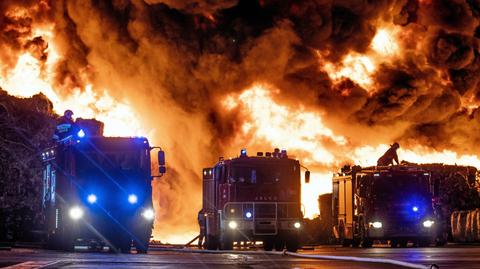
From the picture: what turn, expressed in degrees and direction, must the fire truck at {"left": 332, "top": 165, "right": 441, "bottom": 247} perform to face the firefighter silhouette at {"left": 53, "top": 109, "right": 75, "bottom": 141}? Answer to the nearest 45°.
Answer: approximately 90° to its right

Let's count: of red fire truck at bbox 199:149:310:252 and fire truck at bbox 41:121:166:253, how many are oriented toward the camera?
2

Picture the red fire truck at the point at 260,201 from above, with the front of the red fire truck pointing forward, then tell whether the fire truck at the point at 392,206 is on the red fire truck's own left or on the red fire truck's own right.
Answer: on the red fire truck's own left

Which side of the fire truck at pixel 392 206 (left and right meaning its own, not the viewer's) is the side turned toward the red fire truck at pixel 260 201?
right

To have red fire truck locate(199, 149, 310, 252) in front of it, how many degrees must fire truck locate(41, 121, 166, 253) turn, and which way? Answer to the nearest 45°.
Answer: approximately 135° to its left

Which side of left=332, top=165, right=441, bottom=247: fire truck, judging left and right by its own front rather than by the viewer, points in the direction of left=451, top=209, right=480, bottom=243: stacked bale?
left

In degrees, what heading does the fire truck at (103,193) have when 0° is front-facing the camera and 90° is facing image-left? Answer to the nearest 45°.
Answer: approximately 0°

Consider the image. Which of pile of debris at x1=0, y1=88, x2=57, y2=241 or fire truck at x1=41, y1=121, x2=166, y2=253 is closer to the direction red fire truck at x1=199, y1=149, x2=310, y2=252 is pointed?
the fire truck

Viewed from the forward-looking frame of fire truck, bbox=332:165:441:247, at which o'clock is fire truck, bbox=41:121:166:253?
fire truck, bbox=41:121:166:253 is roughly at 3 o'clock from fire truck, bbox=332:165:441:247.

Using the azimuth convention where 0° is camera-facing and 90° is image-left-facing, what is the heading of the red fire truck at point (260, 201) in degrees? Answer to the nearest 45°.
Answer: approximately 0°
